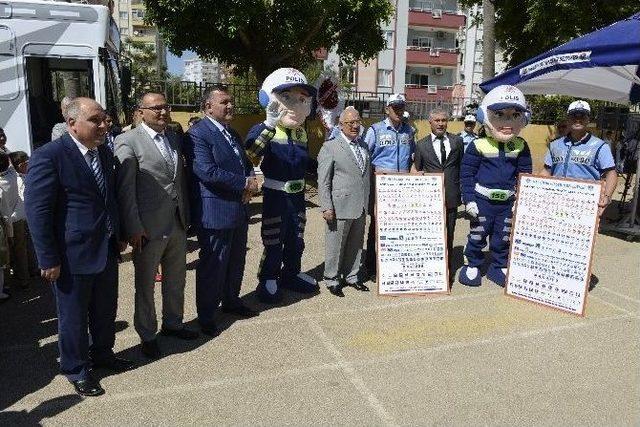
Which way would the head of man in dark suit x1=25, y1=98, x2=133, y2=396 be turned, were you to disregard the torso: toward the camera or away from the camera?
toward the camera

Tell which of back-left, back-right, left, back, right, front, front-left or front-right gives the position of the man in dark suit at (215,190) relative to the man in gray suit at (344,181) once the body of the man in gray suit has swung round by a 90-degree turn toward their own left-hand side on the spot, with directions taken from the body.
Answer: back

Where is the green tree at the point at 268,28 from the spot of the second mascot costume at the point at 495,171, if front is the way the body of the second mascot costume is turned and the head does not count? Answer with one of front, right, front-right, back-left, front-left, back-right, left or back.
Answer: back-right

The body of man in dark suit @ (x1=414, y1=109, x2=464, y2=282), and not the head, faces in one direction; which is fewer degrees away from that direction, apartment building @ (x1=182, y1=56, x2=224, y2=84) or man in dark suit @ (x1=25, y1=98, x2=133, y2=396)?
the man in dark suit

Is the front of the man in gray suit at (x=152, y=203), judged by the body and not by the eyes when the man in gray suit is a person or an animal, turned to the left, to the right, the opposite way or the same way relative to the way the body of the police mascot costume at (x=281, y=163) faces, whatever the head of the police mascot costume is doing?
the same way

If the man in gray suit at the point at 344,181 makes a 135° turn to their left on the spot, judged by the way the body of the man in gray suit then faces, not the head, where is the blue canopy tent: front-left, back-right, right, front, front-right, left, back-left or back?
front-right

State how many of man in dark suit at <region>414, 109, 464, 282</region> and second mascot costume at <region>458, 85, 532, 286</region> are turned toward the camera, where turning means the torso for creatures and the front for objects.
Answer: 2

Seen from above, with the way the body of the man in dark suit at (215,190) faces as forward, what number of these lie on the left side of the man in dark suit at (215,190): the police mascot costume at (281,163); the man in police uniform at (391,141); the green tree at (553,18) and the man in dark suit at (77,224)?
3

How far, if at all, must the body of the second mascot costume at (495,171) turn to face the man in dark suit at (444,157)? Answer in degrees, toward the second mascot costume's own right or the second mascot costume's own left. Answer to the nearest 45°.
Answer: approximately 90° to the second mascot costume's own right

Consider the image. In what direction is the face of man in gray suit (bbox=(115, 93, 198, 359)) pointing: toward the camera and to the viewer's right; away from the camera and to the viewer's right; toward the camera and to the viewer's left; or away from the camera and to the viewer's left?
toward the camera and to the viewer's right

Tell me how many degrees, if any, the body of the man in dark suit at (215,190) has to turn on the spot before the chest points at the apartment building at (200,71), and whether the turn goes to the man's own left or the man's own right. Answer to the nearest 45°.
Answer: approximately 135° to the man's own left

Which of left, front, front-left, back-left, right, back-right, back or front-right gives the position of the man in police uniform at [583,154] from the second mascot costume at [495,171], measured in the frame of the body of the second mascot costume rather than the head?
back-left

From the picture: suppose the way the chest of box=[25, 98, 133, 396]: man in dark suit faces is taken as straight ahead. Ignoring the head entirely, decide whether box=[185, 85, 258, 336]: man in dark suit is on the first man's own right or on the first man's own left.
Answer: on the first man's own left

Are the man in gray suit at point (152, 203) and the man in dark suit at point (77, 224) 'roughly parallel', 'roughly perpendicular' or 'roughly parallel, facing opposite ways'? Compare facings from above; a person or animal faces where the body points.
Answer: roughly parallel

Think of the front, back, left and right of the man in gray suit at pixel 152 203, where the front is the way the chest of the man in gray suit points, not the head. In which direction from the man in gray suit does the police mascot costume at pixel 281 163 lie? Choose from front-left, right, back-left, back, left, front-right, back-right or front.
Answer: left

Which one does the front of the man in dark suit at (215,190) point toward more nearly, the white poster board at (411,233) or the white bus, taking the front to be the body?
the white poster board

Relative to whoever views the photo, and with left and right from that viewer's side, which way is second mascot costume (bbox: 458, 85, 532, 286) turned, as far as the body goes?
facing the viewer

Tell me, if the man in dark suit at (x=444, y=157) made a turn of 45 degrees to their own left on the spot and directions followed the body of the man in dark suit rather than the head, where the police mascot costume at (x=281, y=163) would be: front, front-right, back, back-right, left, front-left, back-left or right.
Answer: right

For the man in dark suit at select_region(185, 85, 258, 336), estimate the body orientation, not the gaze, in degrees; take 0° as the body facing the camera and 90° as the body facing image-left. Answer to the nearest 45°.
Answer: approximately 315°

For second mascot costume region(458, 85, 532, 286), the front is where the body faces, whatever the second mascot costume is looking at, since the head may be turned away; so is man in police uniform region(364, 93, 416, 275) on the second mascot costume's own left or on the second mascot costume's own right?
on the second mascot costume's own right

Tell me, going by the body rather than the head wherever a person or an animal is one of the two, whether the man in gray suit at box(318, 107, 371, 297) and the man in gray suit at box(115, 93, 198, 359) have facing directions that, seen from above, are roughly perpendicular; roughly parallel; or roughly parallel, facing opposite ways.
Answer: roughly parallel

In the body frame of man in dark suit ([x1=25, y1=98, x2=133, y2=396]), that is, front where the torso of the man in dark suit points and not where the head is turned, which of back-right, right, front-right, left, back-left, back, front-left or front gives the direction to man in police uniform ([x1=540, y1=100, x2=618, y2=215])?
front-left
